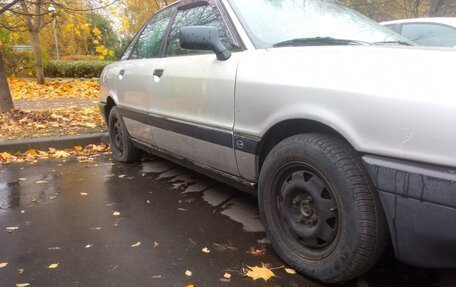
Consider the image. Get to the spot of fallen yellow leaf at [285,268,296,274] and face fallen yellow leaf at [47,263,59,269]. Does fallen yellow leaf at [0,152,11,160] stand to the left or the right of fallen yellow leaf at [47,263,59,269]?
right

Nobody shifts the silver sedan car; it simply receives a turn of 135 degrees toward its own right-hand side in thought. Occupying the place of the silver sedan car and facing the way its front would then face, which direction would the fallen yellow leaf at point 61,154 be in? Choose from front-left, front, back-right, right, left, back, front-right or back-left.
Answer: front-right

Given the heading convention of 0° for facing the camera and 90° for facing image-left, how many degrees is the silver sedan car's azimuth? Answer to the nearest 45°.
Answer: approximately 315°

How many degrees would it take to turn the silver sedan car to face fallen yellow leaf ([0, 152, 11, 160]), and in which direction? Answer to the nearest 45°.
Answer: approximately 180°

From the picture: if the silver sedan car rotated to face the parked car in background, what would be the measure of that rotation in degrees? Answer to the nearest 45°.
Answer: approximately 90° to its left

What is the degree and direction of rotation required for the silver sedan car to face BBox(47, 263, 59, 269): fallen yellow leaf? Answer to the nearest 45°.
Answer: approximately 135° to its right

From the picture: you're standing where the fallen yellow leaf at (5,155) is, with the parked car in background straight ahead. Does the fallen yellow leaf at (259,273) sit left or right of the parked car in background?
right
